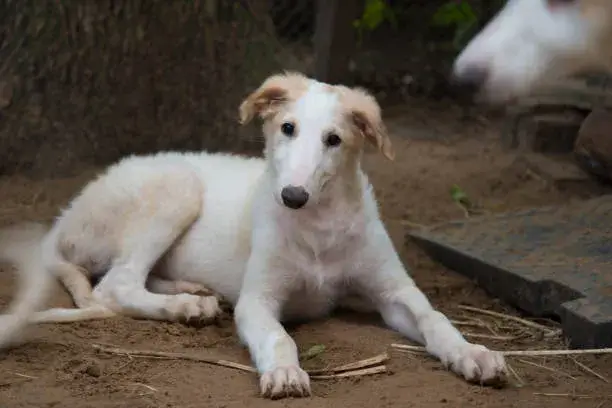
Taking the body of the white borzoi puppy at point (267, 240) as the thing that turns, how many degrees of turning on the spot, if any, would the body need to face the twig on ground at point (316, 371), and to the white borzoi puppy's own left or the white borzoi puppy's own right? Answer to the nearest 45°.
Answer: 0° — it already faces it

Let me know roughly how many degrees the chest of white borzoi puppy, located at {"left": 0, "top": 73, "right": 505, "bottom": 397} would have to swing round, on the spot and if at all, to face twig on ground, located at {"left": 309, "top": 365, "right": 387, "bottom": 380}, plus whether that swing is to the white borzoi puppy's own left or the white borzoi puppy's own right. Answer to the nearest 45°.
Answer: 0° — it already faces it

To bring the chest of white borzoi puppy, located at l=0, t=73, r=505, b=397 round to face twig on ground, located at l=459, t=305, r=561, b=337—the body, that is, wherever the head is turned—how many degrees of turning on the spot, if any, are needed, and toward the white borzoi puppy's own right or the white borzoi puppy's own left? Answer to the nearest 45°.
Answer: approximately 45° to the white borzoi puppy's own left

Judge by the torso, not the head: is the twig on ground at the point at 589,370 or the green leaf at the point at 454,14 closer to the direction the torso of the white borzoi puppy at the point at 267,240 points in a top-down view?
the twig on ground

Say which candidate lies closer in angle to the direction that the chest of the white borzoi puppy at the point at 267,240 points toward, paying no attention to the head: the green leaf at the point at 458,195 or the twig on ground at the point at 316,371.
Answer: the twig on ground

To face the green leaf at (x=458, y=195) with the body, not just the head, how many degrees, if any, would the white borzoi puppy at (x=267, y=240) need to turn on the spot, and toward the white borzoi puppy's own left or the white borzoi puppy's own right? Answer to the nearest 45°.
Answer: approximately 90° to the white borzoi puppy's own left

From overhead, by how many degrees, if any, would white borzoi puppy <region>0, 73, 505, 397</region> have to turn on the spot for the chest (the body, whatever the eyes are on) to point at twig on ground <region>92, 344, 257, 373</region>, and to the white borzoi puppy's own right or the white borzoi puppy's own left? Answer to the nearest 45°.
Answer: approximately 90° to the white borzoi puppy's own right

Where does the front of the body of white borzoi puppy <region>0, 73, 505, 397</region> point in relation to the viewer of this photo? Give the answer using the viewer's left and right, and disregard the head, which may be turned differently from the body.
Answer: facing the viewer and to the right of the viewer

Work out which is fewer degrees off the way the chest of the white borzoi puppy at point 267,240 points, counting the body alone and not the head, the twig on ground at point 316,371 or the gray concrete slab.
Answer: the twig on ground

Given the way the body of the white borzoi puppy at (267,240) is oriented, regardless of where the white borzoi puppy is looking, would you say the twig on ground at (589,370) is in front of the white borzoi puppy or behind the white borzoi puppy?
in front
